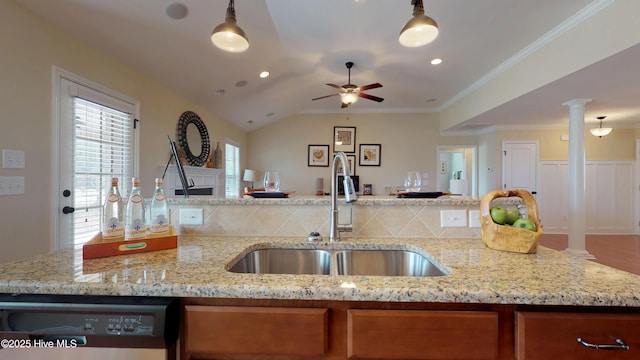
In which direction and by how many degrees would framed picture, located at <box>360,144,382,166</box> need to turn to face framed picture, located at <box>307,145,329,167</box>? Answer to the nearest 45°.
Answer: approximately 90° to its right

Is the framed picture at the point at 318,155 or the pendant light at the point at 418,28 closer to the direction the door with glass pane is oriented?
the pendant light

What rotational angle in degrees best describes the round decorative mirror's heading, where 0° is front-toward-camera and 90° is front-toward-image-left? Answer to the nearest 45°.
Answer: approximately 315°

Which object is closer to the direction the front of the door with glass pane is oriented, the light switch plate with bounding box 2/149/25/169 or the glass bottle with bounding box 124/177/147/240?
the glass bottle

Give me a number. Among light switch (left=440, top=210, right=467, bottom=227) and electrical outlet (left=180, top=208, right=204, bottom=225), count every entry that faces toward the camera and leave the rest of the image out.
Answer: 2

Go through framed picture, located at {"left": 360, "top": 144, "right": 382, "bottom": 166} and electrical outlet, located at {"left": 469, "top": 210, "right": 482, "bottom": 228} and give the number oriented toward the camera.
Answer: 2

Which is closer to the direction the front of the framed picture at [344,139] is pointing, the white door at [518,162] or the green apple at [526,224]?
the green apple

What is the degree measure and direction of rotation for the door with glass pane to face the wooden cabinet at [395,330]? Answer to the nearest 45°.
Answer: approximately 45° to its right

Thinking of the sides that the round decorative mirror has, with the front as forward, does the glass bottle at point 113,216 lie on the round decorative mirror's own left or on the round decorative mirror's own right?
on the round decorative mirror's own right

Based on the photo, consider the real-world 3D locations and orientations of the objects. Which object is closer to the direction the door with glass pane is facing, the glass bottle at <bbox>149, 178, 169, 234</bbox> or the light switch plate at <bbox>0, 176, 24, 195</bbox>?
the glass bottle

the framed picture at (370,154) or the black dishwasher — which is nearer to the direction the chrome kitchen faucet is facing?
the black dishwasher

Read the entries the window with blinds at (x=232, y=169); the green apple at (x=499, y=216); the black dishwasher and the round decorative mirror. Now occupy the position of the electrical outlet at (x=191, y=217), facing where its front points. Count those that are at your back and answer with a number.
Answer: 2

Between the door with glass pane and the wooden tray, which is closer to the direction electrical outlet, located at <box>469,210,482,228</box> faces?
the wooden tray

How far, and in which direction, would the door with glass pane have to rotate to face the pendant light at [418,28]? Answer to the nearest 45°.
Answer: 0° — it already faces it

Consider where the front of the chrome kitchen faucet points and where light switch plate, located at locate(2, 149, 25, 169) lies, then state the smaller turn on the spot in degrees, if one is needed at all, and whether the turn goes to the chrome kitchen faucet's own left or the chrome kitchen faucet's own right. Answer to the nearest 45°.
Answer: approximately 135° to the chrome kitchen faucet's own right
